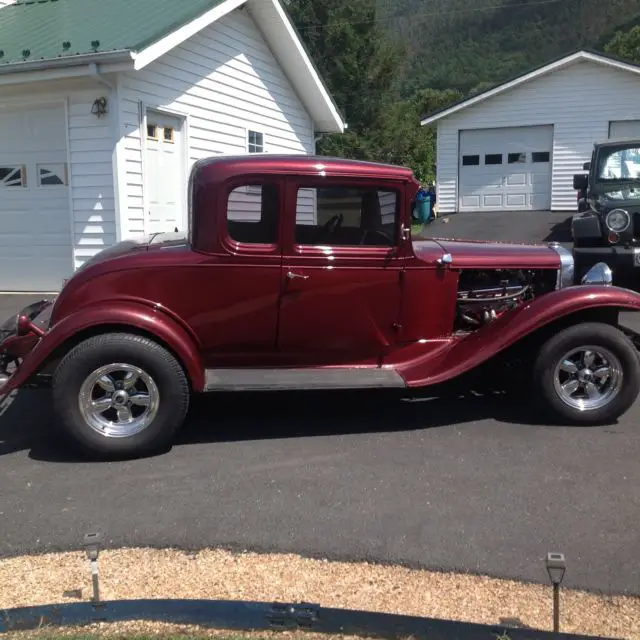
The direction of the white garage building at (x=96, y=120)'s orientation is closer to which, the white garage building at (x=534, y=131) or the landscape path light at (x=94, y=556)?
the landscape path light

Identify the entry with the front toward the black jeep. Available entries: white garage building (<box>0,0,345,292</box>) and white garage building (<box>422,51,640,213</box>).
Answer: white garage building (<box>422,51,640,213</box>)

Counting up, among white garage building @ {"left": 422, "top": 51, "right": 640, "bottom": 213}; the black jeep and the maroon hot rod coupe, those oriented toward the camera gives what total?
2

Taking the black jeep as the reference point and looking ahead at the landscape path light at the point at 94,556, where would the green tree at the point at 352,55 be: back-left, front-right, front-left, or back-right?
back-right

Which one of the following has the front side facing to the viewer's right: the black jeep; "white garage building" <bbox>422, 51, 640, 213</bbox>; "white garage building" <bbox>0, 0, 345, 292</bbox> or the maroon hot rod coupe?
the maroon hot rod coupe

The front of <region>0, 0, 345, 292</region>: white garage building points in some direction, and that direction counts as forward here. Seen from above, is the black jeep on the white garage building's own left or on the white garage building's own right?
on the white garage building's own left

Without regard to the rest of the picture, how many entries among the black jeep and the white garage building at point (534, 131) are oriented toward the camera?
2

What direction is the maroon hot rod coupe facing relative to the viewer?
to the viewer's right

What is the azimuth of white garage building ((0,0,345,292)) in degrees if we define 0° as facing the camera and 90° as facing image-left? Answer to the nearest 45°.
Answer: approximately 45°

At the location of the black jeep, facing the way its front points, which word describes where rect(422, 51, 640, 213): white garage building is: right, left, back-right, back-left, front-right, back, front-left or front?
back

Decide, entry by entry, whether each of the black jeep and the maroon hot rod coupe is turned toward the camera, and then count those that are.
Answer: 1
